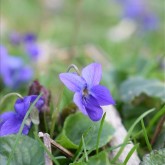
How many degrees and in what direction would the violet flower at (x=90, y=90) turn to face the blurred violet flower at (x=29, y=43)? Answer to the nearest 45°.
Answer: approximately 180°

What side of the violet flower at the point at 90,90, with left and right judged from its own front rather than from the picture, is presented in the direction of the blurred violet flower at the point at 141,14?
back

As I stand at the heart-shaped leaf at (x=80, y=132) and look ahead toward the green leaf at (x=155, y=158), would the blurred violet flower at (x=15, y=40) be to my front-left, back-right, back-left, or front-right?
back-left

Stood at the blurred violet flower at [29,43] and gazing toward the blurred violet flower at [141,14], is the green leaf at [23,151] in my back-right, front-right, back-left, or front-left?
back-right

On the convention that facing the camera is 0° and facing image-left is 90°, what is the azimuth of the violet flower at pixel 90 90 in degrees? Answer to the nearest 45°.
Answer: approximately 0°

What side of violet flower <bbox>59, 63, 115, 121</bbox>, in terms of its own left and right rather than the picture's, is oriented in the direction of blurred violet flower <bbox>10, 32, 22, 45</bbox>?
back
